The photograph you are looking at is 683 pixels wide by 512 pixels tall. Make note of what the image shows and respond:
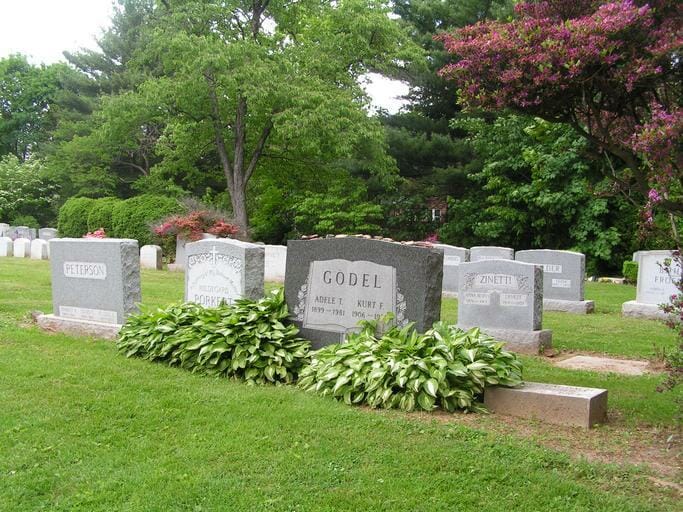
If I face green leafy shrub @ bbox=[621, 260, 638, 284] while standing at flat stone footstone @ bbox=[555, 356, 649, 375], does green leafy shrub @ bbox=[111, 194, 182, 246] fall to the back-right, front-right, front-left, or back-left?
front-left

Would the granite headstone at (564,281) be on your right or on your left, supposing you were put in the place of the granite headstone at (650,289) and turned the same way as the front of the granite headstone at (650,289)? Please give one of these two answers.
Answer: on your right

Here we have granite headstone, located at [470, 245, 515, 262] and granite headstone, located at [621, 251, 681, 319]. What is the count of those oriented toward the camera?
2

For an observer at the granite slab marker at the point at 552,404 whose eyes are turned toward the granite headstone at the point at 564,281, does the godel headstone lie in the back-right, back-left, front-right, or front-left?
front-left

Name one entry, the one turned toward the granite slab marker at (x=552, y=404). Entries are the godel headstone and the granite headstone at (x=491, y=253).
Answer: the granite headstone

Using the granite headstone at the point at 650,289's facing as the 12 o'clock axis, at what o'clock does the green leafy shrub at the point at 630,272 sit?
The green leafy shrub is roughly at 6 o'clock from the granite headstone.

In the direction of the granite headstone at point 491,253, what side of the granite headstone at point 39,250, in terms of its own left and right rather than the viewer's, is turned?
left

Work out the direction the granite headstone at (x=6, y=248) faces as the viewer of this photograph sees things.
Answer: facing the viewer and to the left of the viewer

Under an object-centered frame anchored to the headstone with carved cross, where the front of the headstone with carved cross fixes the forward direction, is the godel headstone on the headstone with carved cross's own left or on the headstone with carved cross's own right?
on the headstone with carved cross's own left

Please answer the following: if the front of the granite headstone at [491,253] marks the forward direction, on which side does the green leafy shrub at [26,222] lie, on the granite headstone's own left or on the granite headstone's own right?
on the granite headstone's own right

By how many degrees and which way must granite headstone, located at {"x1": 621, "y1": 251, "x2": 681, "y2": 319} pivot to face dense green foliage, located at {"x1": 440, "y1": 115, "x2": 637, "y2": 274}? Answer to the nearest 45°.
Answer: approximately 180°

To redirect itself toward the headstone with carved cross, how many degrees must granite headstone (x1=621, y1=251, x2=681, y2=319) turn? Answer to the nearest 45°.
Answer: approximately 45° to its right

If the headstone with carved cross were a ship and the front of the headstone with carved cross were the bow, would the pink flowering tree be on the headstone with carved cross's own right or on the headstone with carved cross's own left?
on the headstone with carved cross's own left

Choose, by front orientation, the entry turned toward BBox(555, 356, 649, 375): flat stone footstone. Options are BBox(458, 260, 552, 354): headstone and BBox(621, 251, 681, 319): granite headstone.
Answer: the granite headstone

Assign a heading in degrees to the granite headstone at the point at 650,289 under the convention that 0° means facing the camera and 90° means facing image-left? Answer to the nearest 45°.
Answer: approximately 0°

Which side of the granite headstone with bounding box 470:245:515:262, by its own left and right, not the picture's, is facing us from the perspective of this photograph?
front

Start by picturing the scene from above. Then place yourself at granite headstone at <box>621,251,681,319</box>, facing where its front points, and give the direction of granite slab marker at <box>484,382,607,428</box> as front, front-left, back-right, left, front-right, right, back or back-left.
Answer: front
